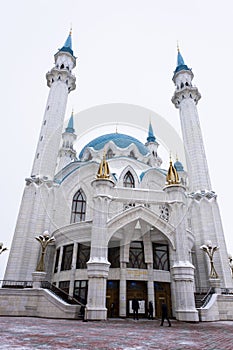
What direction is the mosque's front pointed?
toward the camera
